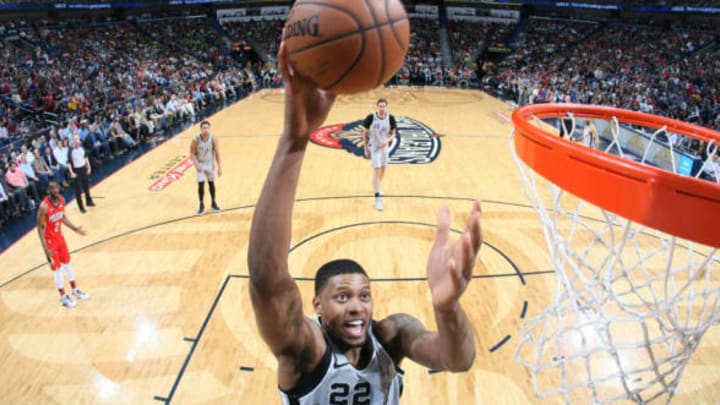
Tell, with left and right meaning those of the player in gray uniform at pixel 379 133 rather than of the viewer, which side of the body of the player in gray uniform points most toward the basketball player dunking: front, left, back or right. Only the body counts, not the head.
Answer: front

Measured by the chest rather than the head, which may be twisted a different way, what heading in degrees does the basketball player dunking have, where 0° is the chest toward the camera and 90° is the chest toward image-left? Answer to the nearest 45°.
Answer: approximately 315°

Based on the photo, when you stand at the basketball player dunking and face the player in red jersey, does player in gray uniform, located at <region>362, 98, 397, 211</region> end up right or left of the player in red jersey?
right

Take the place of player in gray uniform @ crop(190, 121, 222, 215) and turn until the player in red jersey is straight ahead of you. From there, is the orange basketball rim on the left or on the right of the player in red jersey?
left

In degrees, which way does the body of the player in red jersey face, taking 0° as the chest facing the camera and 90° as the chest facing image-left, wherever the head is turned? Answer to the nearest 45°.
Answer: approximately 315°

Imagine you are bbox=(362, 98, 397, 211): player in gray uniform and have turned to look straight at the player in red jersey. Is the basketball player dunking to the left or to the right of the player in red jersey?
left

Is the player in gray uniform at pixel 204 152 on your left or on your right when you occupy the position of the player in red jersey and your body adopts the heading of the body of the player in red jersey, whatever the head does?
on your left

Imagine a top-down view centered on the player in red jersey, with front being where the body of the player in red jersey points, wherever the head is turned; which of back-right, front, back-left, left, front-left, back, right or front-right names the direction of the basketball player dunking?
front-right

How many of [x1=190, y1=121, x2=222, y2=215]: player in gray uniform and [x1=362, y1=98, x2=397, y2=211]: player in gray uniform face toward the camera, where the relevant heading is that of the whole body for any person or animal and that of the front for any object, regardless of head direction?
2

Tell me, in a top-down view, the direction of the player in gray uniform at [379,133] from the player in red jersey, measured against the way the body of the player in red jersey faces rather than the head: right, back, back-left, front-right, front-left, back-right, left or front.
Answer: front-left
